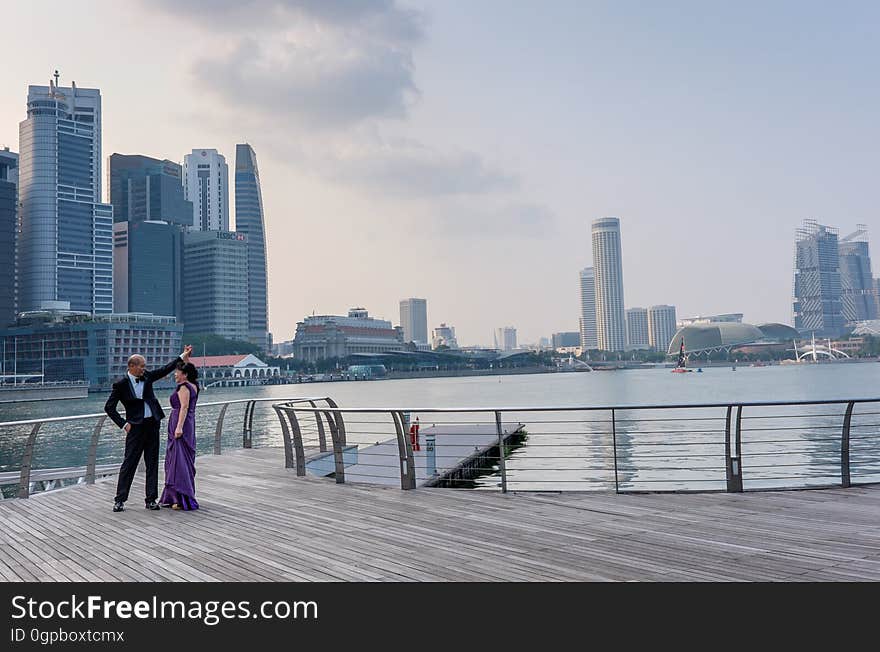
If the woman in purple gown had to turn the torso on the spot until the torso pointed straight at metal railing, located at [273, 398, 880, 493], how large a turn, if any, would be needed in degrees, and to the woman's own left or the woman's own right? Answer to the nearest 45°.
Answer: approximately 135° to the woman's own right

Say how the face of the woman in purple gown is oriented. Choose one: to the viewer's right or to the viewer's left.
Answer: to the viewer's left

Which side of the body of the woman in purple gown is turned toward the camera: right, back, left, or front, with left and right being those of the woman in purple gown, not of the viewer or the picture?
left
